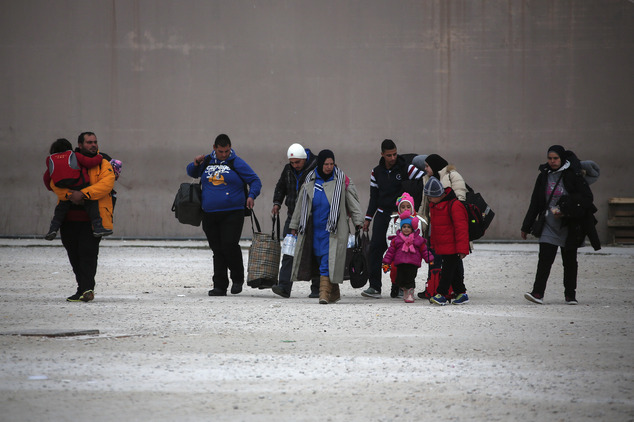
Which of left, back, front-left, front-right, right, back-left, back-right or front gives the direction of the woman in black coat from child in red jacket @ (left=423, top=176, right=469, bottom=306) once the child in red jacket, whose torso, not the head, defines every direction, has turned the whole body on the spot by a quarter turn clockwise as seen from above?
back-right

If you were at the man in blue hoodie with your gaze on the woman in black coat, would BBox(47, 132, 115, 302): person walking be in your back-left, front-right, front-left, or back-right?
back-right

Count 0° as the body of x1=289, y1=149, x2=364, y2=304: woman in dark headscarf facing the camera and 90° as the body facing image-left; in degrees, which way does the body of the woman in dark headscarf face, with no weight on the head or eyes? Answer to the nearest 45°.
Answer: approximately 0°

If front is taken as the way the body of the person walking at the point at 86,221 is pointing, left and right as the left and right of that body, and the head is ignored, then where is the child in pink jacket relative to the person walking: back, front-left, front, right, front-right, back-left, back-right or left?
back-left

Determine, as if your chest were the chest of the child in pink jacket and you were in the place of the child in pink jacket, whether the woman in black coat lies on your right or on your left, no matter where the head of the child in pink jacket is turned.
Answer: on your left

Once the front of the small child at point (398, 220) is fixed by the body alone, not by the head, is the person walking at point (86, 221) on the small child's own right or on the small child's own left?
on the small child's own right

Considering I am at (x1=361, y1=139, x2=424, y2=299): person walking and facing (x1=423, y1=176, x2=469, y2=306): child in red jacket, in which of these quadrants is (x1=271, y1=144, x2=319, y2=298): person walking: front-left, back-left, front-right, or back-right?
back-right

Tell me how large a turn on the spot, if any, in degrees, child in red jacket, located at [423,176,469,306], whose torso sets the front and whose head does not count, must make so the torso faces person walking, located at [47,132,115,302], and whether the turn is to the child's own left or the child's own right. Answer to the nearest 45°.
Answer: approximately 45° to the child's own right

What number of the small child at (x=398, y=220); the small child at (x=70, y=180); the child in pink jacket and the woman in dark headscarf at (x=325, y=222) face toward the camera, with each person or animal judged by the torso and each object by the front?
3

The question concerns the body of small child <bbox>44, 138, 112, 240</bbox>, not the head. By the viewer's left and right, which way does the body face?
facing away from the viewer and to the right of the viewer
